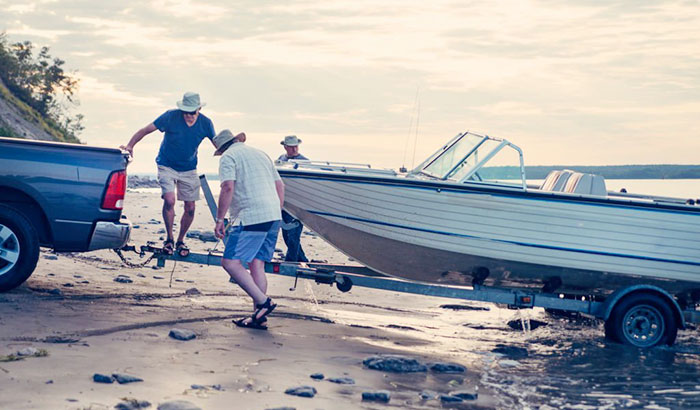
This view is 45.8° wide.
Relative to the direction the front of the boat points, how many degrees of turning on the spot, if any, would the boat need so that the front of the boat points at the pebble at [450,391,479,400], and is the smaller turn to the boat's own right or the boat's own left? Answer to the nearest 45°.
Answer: approximately 90° to the boat's own left

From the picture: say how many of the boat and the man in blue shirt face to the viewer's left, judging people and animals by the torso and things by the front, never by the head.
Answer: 1

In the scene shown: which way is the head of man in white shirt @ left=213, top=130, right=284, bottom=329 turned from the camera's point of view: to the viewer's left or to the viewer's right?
to the viewer's left

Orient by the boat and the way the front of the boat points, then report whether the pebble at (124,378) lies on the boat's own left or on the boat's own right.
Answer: on the boat's own left

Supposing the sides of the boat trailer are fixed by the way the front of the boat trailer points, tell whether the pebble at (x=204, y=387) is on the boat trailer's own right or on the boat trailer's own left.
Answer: on the boat trailer's own left

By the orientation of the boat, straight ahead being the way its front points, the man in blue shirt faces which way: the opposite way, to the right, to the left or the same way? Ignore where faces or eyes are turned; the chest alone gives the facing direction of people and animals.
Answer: to the left

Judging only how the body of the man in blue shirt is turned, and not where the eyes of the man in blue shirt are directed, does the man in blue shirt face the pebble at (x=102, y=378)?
yes

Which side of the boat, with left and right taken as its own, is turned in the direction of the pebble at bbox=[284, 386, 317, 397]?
left

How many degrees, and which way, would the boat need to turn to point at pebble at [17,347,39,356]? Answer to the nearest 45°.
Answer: approximately 45° to its left

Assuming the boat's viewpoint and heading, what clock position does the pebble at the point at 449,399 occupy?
The pebble is roughly at 9 o'clock from the boat.

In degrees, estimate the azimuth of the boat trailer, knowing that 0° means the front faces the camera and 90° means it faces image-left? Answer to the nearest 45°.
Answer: approximately 90°

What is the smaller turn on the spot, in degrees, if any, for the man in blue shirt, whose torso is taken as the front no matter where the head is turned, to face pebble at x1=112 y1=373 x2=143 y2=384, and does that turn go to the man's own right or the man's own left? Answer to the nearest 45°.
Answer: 0° — they already face it

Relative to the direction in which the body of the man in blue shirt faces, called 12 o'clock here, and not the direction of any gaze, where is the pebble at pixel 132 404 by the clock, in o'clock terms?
The pebble is roughly at 12 o'clock from the man in blue shirt.

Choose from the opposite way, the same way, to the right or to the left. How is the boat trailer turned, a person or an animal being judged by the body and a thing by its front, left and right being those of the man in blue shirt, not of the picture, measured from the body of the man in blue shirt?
to the right

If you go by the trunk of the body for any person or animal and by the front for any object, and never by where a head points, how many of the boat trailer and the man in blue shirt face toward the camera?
1

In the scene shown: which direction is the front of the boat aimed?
to the viewer's left
